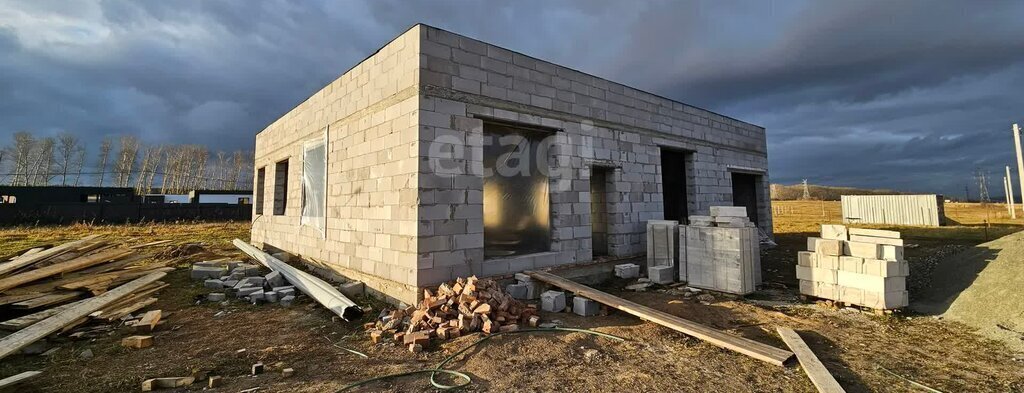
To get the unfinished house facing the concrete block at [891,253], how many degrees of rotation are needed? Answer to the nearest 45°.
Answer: approximately 45° to its left

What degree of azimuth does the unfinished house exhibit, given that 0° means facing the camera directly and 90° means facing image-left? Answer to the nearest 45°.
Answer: approximately 315°

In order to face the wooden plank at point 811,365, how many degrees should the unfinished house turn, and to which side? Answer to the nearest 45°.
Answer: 0° — it already faces it

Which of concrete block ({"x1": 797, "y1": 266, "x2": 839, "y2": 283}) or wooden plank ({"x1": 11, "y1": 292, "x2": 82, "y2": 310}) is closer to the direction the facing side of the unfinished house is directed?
the concrete block

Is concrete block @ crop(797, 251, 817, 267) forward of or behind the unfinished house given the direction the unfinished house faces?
forward

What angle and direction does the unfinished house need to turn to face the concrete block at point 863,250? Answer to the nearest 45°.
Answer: approximately 45° to its left

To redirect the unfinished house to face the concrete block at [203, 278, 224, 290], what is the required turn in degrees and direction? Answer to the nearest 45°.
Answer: approximately 135° to its right

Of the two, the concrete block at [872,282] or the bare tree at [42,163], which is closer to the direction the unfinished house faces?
the concrete block

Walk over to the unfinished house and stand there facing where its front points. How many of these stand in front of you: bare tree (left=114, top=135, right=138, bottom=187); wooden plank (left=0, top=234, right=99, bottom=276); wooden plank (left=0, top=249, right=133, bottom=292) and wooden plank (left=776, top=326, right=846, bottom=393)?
1

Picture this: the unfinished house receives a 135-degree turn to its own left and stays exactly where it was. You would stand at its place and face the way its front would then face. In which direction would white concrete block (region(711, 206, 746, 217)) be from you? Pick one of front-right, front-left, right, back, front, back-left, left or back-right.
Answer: right

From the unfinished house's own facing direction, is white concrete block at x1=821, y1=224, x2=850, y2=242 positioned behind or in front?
in front

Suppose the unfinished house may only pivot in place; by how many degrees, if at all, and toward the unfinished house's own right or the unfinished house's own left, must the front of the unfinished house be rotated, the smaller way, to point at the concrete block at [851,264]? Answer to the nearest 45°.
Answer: approximately 45° to the unfinished house's own left

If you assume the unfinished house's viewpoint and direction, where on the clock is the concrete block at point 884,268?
The concrete block is roughly at 11 o'clock from the unfinished house.
